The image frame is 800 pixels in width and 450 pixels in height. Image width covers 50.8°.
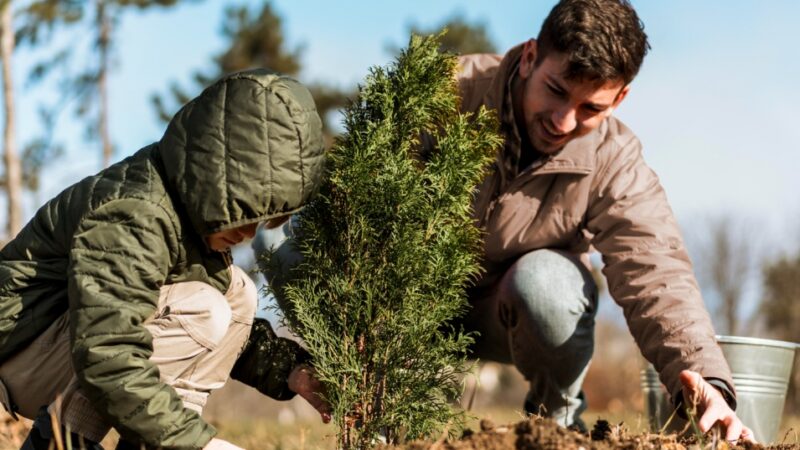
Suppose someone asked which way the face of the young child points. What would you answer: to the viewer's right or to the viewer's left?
to the viewer's right

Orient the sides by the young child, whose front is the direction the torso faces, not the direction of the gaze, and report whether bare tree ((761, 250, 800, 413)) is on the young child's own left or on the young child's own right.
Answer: on the young child's own left

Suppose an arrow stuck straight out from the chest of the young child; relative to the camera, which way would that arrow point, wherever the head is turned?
to the viewer's right

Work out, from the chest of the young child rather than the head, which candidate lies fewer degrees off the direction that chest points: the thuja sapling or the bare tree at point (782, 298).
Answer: the thuja sapling

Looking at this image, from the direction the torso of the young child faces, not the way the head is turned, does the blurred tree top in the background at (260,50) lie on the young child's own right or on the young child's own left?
on the young child's own left

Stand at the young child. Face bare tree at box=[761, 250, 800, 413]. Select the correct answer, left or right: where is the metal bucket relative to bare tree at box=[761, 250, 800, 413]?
right

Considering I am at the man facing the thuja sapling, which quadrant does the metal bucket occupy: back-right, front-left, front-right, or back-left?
back-left

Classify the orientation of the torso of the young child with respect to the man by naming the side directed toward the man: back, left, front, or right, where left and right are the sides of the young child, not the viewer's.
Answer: front

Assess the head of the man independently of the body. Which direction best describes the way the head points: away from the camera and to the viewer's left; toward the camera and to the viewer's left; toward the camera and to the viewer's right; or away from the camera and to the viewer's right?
toward the camera and to the viewer's left

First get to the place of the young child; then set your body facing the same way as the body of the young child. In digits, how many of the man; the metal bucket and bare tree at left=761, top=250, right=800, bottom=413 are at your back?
0

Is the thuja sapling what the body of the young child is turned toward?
yes

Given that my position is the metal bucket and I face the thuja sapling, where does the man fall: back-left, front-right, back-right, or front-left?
front-right

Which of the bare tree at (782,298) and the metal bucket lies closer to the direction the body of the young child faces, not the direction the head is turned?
the metal bucket
